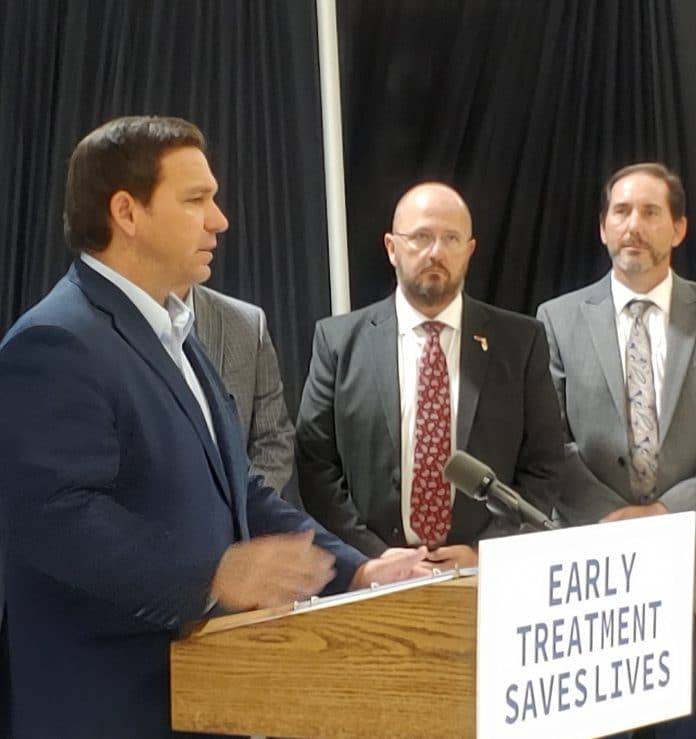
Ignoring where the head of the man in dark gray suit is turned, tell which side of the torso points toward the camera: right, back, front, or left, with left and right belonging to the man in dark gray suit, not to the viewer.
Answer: front

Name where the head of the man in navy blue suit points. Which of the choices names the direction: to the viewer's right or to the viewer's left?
to the viewer's right

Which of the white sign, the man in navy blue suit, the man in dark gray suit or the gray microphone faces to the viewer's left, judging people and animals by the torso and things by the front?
the gray microphone

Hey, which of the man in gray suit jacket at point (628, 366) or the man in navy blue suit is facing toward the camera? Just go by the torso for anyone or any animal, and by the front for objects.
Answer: the man in gray suit jacket

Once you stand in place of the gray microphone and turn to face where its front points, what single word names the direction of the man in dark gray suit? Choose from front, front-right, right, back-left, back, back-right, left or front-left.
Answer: right

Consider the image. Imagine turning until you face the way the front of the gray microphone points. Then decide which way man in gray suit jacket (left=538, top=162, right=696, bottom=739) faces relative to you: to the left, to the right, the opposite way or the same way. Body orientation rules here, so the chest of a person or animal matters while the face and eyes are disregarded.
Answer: to the left

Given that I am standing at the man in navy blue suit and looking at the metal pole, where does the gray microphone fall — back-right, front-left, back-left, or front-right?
front-right

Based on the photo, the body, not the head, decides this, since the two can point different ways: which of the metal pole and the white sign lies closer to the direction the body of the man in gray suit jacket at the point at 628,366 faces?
the white sign

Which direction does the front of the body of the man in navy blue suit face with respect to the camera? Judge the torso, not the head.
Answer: to the viewer's right

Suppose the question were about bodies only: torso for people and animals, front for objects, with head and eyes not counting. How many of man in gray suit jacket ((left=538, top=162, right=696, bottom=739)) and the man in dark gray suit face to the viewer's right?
0

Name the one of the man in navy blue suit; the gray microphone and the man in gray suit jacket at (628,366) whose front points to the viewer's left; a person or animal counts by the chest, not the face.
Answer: the gray microphone

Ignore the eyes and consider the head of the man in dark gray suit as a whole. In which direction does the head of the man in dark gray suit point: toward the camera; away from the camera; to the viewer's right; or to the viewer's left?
toward the camera

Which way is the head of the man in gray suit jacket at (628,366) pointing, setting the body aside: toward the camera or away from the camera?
toward the camera

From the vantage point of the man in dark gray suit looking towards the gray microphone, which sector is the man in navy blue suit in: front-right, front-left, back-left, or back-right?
front-right

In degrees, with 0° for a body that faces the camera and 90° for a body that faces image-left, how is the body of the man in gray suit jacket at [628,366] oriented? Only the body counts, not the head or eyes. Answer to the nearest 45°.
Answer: approximately 0°

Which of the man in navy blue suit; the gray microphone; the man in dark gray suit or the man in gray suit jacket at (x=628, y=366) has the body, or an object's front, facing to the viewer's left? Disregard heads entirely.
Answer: the gray microphone

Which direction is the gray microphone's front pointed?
to the viewer's left

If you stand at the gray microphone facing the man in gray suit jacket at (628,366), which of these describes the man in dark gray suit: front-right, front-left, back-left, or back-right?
front-left

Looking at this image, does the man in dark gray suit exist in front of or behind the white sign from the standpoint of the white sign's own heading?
behind
